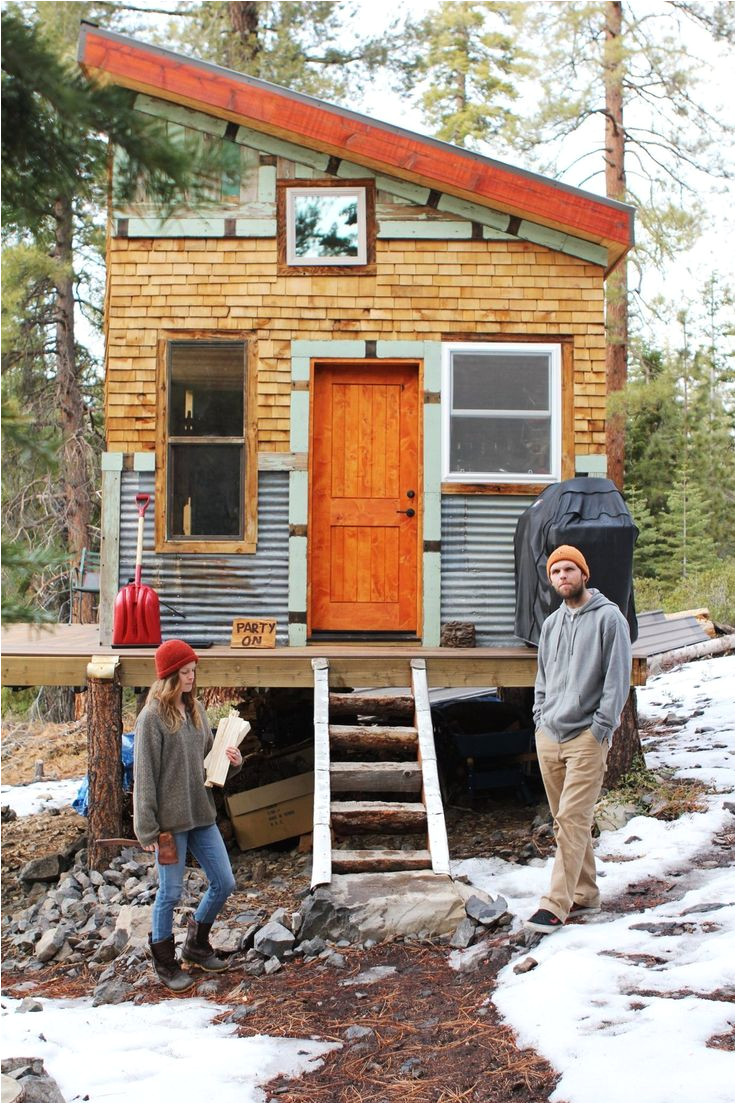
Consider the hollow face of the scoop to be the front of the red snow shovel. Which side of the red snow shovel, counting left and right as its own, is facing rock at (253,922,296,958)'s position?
front

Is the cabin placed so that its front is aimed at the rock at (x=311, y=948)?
yes

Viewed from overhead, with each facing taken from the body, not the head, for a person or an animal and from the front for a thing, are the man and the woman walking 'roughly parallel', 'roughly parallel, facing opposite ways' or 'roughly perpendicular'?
roughly perpendicular

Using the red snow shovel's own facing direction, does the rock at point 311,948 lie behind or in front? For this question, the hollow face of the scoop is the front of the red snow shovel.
in front

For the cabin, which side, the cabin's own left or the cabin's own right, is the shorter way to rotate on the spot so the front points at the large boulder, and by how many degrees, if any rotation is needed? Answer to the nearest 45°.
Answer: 0° — it already faces it

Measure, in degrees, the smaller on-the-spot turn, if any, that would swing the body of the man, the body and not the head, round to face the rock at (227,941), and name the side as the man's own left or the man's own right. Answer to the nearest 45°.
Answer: approximately 45° to the man's own right

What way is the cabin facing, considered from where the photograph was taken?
facing the viewer

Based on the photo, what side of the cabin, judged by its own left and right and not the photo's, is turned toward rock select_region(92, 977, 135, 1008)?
front

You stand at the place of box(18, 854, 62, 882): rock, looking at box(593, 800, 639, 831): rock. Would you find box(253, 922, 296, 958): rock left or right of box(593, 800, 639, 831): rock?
right

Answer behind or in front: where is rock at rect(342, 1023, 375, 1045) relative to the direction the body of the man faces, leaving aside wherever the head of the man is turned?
in front
